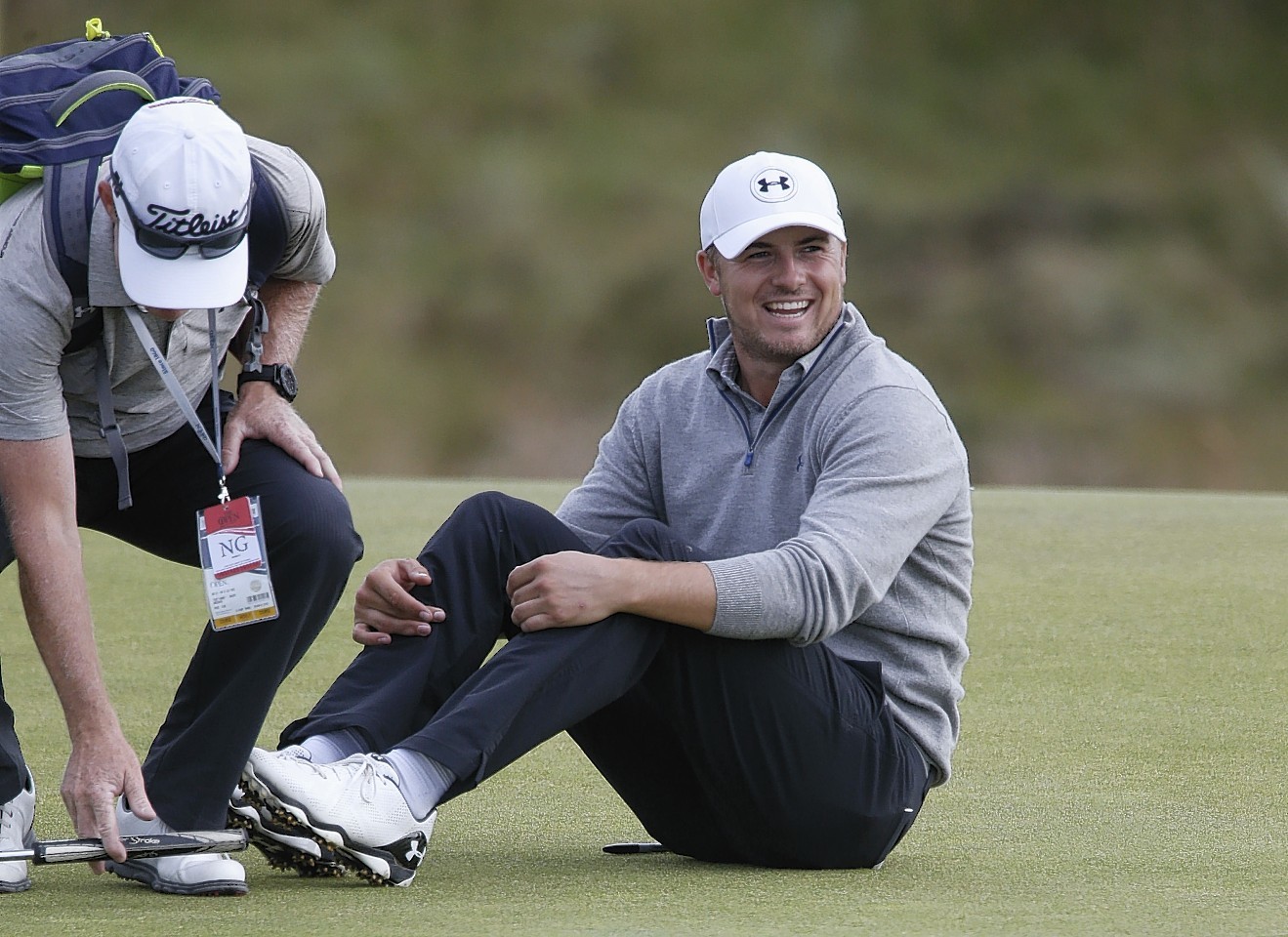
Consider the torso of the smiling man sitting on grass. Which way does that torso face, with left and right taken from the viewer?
facing the viewer and to the left of the viewer
